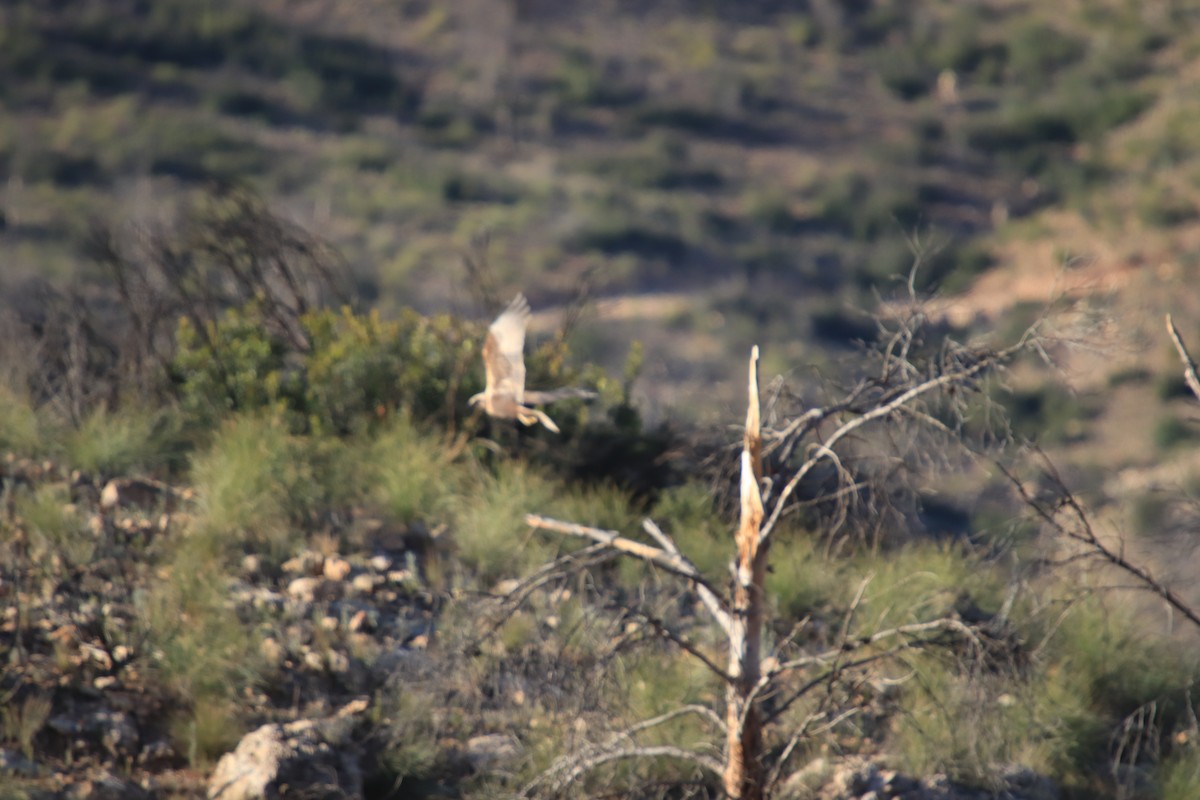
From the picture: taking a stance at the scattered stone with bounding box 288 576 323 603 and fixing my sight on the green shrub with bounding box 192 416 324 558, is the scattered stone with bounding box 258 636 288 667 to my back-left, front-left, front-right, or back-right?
back-left

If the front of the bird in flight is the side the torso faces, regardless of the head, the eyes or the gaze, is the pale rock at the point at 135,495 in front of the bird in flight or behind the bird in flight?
in front

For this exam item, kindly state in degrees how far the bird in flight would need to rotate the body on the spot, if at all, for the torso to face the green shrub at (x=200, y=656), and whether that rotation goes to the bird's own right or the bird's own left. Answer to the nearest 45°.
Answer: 0° — it already faces it

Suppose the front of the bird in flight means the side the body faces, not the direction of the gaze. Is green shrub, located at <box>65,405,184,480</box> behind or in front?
in front

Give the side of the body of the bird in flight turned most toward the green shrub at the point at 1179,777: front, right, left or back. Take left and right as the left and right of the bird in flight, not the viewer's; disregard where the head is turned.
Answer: back

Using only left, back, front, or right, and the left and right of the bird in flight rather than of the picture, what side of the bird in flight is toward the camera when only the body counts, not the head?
left

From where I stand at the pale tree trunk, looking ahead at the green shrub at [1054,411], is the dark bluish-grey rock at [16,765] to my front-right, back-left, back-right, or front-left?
back-left

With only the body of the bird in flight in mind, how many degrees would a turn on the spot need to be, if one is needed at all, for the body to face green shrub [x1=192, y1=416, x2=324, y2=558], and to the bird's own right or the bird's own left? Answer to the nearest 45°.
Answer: approximately 45° to the bird's own right
